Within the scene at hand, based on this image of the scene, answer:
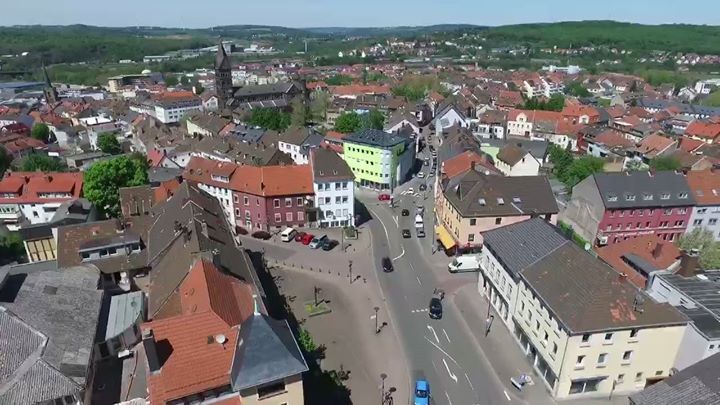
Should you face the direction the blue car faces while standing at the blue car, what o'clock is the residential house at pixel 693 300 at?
The residential house is roughly at 8 o'clock from the blue car.

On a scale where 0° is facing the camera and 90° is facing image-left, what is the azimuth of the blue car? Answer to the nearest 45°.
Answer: approximately 0°

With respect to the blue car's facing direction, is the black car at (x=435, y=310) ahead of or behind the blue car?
behind

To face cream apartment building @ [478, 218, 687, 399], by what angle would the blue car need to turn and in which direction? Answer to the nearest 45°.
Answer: approximately 90° to its left

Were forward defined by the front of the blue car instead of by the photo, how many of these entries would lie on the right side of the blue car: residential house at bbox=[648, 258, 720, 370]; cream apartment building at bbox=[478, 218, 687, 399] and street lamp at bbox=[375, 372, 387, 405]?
1

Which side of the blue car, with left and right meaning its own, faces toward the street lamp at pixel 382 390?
right
